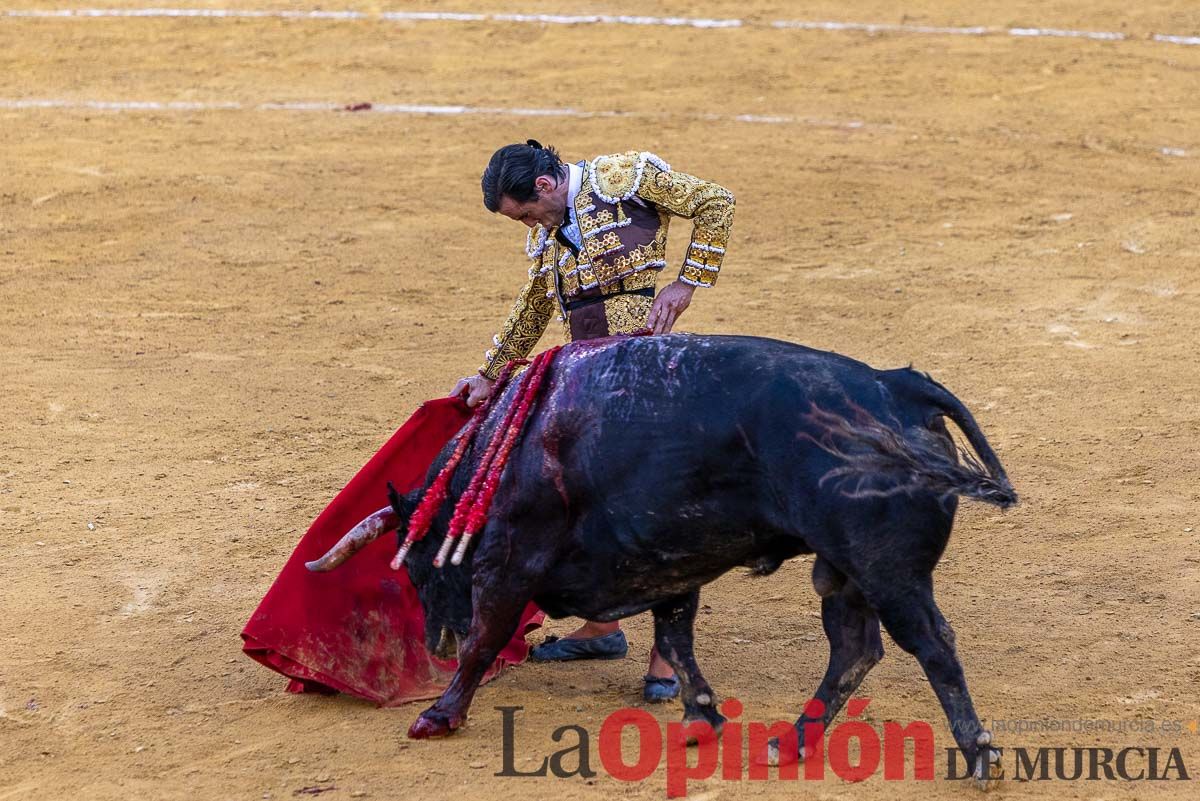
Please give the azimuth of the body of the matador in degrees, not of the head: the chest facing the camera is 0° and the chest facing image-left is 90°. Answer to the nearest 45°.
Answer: approximately 45°

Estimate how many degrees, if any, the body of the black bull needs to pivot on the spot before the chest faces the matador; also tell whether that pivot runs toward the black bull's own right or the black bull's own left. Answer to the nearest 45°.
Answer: approximately 90° to the black bull's own right

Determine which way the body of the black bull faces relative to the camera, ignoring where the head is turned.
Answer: to the viewer's left
